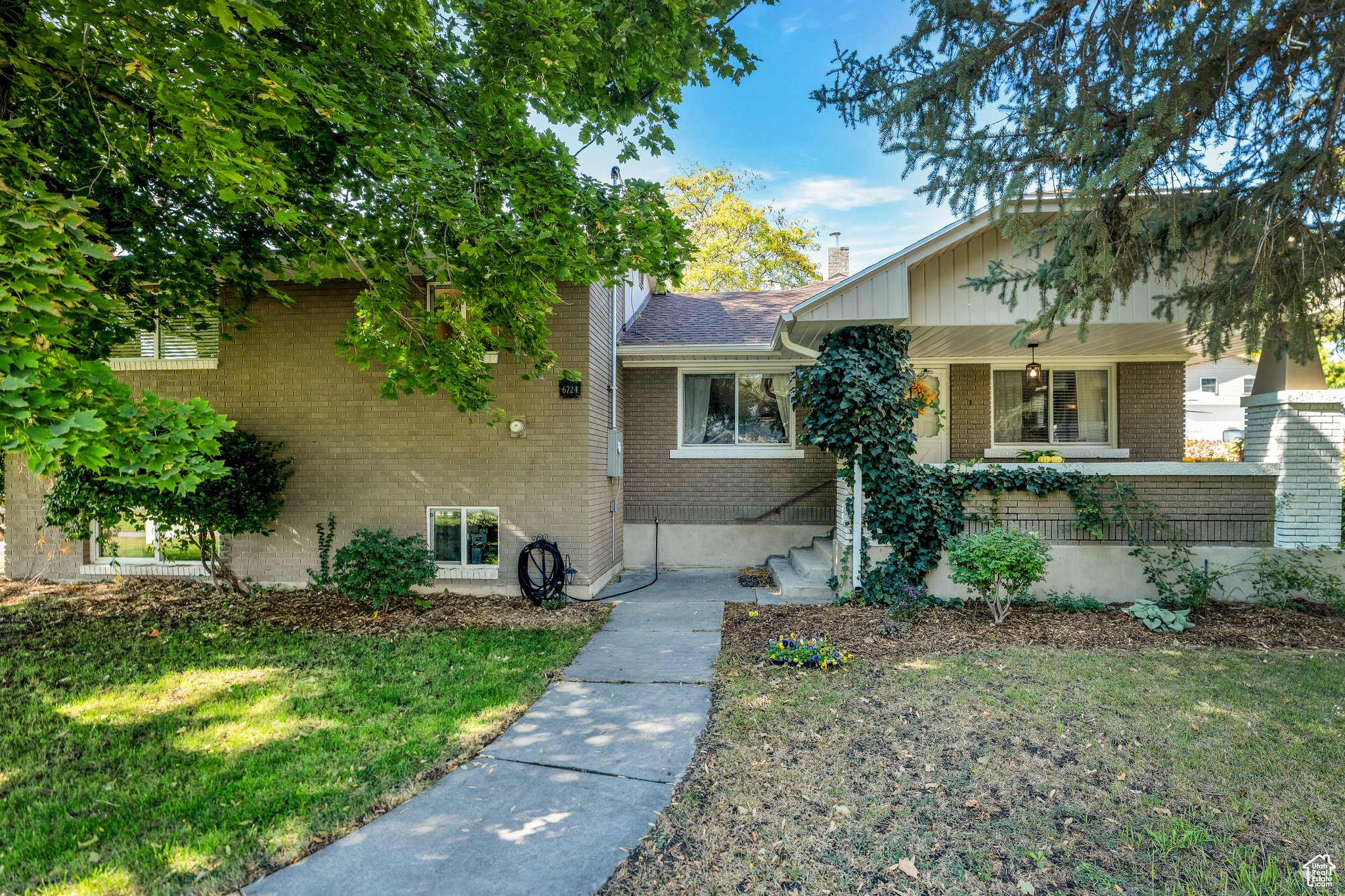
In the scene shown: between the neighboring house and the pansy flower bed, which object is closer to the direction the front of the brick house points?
the pansy flower bed

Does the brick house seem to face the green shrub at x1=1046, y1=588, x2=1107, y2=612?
no

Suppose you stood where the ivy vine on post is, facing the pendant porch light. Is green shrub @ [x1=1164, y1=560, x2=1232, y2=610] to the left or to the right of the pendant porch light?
right

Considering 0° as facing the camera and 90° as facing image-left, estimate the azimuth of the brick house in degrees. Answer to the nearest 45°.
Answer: approximately 0°

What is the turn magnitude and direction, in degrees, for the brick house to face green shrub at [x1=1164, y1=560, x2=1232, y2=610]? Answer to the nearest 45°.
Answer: approximately 90° to its left

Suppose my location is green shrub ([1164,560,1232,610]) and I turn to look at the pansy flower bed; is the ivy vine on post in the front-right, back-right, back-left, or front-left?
front-right

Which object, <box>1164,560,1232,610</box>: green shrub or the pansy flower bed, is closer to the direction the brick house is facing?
the pansy flower bed

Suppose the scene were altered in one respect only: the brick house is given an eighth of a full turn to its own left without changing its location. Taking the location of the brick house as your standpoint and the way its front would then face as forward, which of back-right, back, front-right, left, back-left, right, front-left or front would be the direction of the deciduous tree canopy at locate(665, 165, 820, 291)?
back-left

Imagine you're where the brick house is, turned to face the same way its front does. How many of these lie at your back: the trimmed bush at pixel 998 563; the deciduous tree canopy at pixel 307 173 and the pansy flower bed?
0

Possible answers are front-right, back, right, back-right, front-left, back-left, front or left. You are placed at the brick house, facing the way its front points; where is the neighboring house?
back-left

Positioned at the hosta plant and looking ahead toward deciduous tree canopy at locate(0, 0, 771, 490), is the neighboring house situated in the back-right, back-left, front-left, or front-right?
back-right

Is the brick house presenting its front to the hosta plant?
no

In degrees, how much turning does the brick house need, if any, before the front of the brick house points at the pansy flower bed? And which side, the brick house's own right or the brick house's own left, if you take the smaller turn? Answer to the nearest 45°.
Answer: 0° — it already faces it

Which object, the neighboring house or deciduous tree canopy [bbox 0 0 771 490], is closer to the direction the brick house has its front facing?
the deciduous tree canopy
